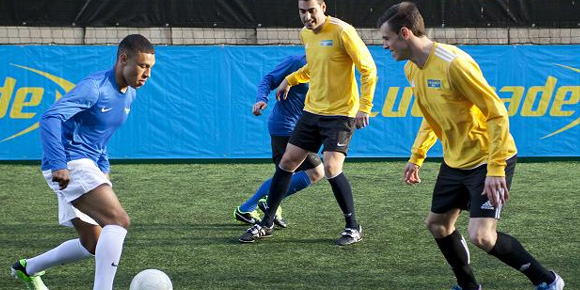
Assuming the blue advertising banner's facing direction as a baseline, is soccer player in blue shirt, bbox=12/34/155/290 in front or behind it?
in front

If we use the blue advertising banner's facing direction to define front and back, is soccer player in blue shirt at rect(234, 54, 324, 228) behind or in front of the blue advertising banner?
in front

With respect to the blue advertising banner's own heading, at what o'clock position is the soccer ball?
The soccer ball is roughly at 12 o'clock from the blue advertising banner.

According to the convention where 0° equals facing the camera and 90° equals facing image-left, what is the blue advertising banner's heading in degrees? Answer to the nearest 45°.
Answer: approximately 0°

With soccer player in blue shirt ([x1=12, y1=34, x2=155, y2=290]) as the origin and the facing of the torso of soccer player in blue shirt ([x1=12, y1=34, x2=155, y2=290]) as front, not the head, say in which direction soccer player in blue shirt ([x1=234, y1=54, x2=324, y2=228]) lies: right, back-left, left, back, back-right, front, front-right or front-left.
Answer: left

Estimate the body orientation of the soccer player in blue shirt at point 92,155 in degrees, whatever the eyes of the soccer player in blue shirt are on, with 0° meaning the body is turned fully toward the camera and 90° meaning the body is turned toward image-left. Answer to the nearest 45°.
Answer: approximately 315°
